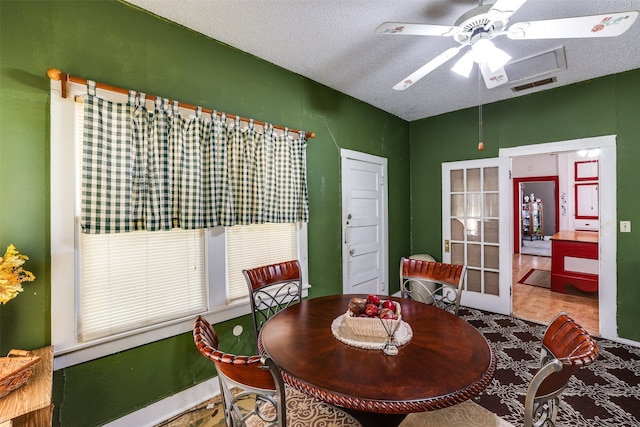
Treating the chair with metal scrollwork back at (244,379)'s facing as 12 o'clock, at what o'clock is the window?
The window is roughly at 9 o'clock from the chair with metal scrollwork back.

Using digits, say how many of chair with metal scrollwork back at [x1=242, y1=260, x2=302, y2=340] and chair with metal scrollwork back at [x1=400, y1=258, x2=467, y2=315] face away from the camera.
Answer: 0

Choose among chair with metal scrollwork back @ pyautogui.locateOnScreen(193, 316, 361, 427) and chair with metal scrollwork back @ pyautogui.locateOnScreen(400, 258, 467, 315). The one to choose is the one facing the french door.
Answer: chair with metal scrollwork back @ pyautogui.locateOnScreen(193, 316, 361, 427)

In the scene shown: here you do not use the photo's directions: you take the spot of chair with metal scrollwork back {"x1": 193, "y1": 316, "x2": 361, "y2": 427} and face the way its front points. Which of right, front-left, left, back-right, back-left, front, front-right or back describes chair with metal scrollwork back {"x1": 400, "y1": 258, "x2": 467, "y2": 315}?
front

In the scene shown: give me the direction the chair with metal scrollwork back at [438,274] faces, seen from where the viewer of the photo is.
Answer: facing the viewer and to the left of the viewer

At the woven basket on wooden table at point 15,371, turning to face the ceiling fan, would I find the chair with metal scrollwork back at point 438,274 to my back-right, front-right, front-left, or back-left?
front-left

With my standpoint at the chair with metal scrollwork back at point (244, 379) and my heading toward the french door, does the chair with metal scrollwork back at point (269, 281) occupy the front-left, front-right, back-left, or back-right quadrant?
front-left

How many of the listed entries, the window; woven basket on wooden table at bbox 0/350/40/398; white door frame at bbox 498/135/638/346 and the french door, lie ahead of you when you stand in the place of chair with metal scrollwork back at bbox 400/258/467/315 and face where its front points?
2

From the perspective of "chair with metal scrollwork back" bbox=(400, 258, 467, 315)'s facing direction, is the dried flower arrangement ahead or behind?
ahead

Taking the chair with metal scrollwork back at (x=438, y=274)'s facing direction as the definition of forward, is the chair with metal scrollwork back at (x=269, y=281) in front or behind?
in front

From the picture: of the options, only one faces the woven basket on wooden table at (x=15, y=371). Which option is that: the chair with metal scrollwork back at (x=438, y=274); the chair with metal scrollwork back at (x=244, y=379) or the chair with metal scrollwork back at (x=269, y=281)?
the chair with metal scrollwork back at (x=438, y=274)

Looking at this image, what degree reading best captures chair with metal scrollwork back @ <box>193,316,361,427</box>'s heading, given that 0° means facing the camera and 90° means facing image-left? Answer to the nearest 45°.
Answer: approximately 225°

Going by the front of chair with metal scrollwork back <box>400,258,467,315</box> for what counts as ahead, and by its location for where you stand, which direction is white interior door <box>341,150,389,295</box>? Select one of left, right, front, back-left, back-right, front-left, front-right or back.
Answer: right

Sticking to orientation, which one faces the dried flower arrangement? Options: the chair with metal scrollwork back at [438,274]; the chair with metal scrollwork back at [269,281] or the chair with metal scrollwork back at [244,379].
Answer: the chair with metal scrollwork back at [438,274]

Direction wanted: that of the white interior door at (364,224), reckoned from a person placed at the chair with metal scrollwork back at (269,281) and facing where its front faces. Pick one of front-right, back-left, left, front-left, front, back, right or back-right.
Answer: left

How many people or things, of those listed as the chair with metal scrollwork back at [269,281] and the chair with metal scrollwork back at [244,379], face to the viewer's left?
0

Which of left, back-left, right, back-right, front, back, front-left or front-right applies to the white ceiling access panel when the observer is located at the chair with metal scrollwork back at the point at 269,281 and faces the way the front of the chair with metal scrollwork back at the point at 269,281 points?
front-left

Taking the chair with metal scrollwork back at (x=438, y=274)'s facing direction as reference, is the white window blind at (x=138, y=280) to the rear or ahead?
ahead

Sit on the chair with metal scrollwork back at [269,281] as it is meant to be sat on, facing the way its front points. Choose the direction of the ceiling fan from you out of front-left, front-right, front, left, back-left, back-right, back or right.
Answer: front

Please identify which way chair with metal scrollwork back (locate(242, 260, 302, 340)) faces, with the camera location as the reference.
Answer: facing the viewer and to the right of the viewer
